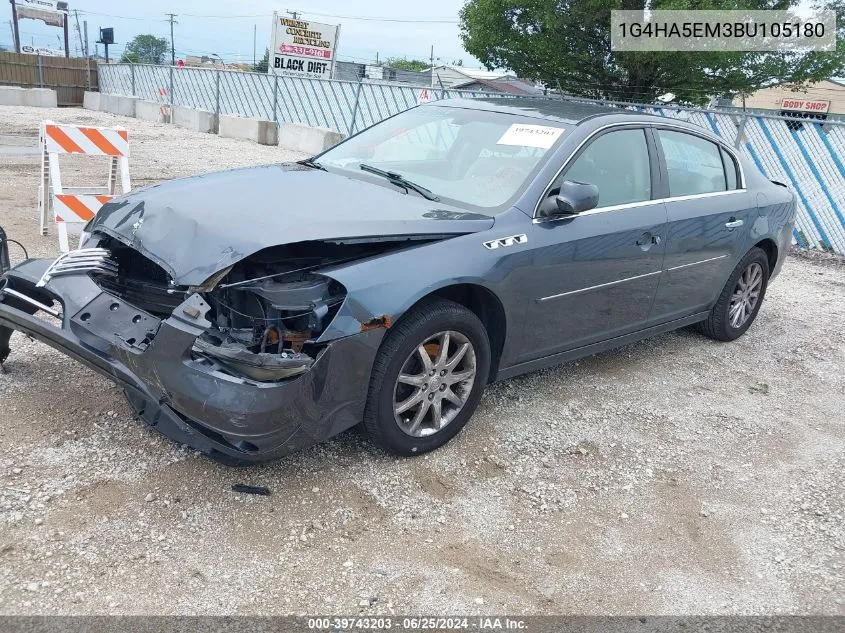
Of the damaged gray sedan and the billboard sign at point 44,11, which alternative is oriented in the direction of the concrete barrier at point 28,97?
the billboard sign

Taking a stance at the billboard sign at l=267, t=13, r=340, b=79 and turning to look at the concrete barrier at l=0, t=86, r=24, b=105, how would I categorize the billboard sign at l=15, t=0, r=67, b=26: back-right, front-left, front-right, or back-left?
front-right

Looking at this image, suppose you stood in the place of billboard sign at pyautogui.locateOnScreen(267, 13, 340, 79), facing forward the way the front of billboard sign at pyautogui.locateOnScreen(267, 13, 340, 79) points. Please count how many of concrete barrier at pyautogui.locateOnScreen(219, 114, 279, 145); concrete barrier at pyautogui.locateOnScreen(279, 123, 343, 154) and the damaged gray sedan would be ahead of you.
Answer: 3

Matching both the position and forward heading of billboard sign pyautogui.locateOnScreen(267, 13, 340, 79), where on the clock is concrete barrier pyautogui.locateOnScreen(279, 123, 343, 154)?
The concrete barrier is roughly at 12 o'clock from the billboard sign.

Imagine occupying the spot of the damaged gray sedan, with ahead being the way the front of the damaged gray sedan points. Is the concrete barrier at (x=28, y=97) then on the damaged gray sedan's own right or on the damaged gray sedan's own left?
on the damaged gray sedan's own right

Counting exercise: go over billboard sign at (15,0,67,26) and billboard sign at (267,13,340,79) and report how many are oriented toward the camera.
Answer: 2

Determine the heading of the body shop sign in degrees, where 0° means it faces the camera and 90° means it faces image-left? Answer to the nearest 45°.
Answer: approximately 0°

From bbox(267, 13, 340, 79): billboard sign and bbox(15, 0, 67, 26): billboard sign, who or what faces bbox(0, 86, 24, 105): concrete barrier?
bbox(15, 0, 67, 26): billboard sign

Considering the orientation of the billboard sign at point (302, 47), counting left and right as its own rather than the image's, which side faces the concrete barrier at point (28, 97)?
right

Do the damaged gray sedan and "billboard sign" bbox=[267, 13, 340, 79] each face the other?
no

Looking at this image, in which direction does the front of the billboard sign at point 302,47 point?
toward the camera

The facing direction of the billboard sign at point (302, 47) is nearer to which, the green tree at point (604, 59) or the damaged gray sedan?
the damaged gray sedan

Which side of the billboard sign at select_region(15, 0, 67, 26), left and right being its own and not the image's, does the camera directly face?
front

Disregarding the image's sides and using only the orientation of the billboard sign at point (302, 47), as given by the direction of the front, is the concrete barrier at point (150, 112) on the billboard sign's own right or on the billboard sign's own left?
on the billboard sign's own right

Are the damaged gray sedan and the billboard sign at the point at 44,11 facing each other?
no

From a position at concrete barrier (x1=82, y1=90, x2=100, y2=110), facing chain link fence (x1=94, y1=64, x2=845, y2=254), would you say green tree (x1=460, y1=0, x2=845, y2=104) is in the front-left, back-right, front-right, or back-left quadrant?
front-left

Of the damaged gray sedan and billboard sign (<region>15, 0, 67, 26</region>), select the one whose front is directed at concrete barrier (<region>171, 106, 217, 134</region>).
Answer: the billboard sign

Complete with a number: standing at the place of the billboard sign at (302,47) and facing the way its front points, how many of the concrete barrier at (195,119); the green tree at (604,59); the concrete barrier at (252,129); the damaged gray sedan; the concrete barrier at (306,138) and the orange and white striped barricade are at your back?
0

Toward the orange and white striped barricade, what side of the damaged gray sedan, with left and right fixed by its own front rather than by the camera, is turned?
right

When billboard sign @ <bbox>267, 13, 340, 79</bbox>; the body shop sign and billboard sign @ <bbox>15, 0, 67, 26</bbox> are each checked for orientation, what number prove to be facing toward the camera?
3
